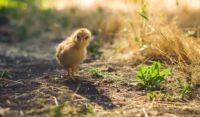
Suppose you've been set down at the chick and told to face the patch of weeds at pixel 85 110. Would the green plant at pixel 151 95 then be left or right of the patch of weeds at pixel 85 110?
left

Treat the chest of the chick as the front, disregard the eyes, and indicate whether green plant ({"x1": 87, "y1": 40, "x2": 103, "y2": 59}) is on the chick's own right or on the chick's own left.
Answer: on the chick's own left

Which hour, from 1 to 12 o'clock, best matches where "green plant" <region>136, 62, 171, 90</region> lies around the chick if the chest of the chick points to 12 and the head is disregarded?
The green plant is roughly at 11 o'clock from the chick.

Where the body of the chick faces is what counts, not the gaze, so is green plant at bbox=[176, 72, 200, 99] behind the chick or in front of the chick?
in front

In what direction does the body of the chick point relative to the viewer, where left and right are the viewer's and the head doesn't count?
facing the viewer and to the right of the viewer

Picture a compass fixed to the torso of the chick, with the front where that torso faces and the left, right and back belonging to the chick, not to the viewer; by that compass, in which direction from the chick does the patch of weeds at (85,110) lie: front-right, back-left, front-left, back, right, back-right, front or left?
front-right
